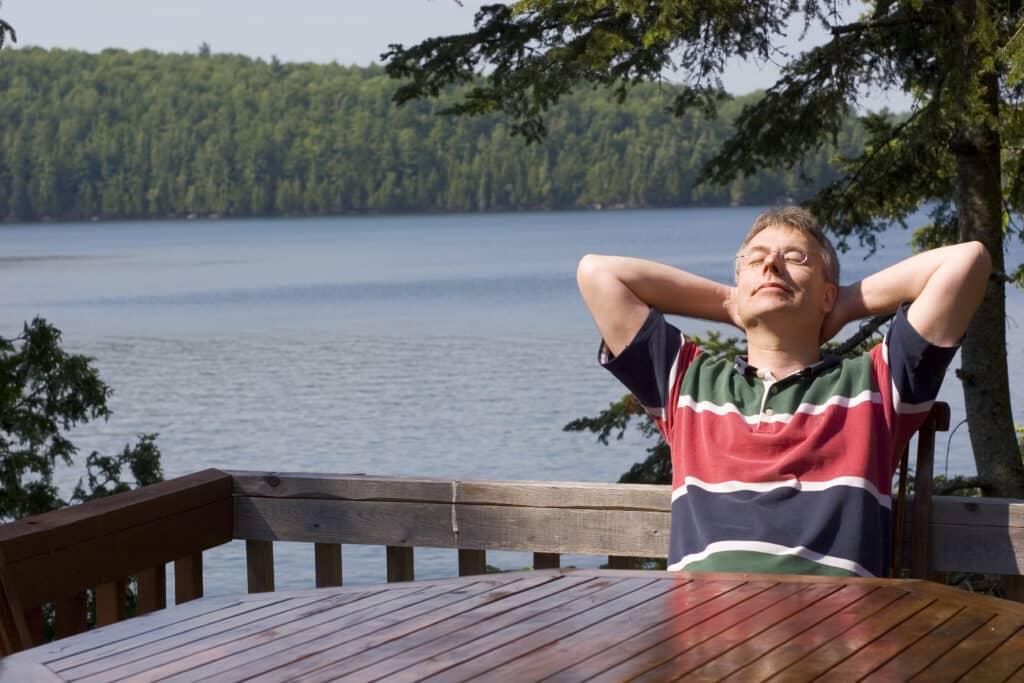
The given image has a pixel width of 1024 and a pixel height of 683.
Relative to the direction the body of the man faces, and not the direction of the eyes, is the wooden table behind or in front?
in front

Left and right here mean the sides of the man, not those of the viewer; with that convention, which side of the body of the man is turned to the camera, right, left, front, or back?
front

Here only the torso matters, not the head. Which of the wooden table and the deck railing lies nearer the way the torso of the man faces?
the wooden table
